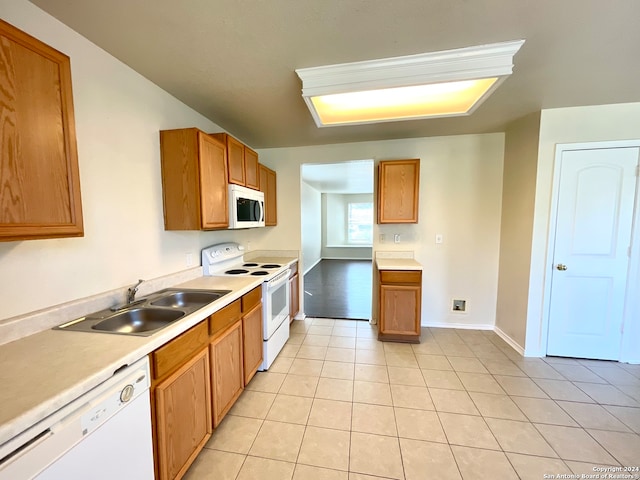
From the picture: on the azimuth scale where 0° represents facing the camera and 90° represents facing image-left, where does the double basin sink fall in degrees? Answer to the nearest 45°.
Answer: approximately 315°

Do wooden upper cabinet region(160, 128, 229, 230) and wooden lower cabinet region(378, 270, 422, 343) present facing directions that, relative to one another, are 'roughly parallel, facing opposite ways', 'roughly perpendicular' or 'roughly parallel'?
roughly perpendicular

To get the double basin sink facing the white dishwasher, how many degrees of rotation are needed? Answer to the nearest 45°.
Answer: approximately 45° to its right

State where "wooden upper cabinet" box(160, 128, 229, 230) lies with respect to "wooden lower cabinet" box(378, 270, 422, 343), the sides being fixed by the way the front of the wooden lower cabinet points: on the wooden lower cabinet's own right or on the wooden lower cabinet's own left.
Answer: on the wooden lower cabinet's own right

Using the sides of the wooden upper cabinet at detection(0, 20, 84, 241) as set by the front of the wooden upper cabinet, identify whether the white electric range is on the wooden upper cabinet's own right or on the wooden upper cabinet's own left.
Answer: on the wooden upper cabinet's own left

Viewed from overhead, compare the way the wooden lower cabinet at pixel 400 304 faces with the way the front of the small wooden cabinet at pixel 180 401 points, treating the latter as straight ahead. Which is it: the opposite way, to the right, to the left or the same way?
to the right

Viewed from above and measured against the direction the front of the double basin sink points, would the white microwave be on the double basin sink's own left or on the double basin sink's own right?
on the double basin sink's own left

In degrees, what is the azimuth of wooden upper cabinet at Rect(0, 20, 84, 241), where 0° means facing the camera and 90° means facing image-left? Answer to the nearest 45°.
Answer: approximately 315°

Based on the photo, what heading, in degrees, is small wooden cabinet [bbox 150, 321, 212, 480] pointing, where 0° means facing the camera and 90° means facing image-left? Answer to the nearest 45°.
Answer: approximately 315°
